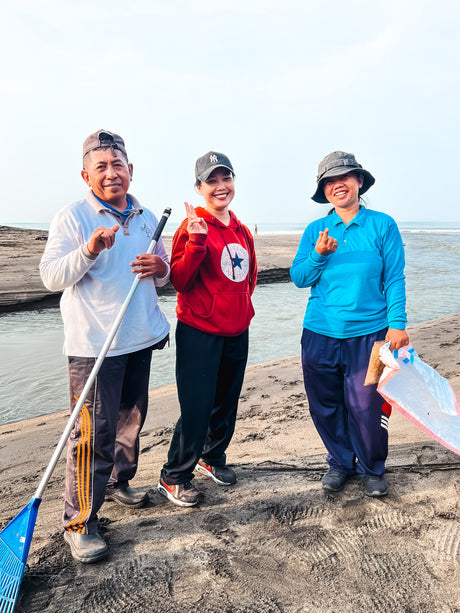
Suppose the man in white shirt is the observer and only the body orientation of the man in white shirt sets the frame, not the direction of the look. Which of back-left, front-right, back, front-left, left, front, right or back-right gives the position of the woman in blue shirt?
front-left

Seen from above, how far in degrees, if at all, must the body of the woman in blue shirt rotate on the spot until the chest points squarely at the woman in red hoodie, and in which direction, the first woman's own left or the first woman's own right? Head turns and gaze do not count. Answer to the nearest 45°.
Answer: approximately 90° to the first woman's own right

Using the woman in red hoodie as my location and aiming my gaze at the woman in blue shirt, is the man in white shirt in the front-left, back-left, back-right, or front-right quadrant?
back-right

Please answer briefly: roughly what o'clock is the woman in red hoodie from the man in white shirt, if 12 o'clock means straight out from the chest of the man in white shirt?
The woman in red hoodie is roughly at 10 o'clock from the man in white shirt.

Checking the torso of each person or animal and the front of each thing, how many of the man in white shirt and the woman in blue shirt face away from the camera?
0

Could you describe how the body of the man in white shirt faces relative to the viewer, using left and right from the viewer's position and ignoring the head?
facing the viewer and to the right of the viewer

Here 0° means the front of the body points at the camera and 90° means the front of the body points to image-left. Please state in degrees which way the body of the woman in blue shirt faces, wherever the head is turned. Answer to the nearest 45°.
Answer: approximately 0°
